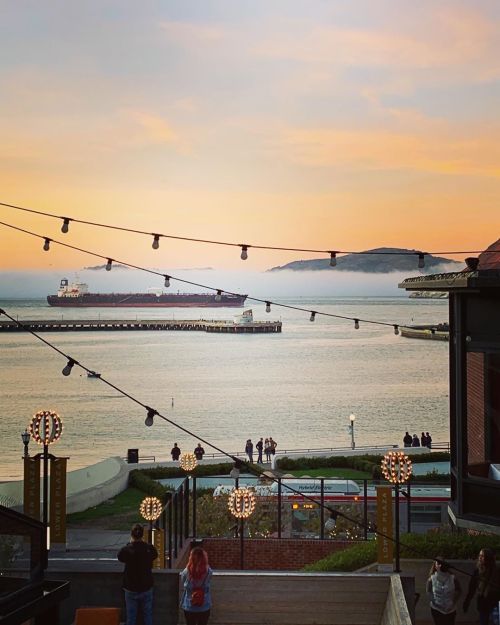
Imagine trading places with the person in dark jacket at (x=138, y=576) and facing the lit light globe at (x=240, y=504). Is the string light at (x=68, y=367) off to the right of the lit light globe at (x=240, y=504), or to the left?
left

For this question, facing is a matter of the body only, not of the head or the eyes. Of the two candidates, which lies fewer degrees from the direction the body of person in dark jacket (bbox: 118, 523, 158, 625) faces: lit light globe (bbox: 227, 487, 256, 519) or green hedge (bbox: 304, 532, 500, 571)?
the lit light globe

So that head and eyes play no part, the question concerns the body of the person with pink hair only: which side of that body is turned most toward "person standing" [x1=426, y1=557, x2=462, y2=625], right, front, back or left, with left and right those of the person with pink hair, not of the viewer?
right

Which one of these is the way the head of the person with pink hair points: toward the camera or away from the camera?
away from the camera

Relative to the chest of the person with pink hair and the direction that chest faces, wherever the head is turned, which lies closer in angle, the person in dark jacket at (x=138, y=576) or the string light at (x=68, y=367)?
the string light

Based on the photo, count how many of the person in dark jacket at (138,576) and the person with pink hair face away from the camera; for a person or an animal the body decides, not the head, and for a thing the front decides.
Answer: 2

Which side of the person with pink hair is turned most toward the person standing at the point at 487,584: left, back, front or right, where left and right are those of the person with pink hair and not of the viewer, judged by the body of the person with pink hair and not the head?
right

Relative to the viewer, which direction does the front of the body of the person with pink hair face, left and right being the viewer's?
facing away from the viewer

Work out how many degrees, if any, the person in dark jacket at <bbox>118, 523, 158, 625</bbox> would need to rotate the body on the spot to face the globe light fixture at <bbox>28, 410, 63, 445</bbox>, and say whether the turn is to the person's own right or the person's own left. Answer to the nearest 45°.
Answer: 0° — they already face it

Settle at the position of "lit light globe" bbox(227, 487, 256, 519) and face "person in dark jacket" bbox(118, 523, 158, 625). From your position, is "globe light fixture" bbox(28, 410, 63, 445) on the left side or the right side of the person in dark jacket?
right

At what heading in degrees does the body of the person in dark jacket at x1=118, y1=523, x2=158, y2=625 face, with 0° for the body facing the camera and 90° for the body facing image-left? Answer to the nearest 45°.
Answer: approximately 180°

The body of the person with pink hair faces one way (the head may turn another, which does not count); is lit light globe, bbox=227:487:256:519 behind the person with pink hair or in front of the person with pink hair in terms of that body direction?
in front
